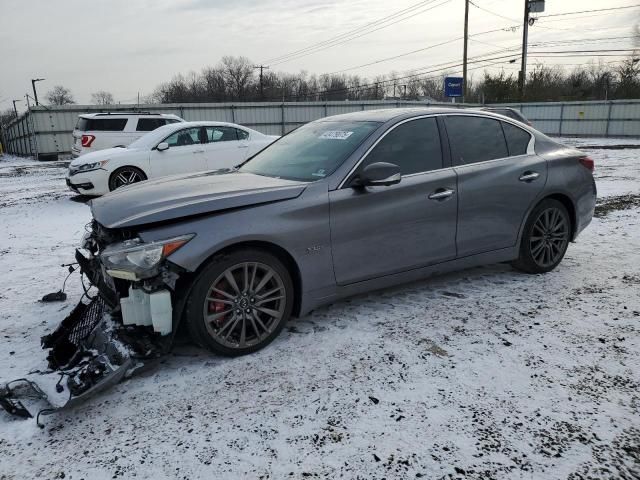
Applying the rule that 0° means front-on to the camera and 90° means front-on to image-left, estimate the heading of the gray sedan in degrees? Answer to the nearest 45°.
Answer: approximately 45°

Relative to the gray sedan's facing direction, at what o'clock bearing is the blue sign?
The blue sign is roughly at 5 o'clock from the gray sedan.

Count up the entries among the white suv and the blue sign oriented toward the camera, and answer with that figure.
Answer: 1

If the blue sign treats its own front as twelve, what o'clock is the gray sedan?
The gray sedan is roughly at 12 o'clock from the blue sign.

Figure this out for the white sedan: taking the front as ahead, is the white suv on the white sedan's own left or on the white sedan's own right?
on the white sedan's own right

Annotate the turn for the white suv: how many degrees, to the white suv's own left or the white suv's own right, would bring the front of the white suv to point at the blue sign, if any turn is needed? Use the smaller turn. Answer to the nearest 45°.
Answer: approximately 45° to the white suv's own left

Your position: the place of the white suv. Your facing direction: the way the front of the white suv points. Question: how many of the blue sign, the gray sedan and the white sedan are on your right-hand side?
2
